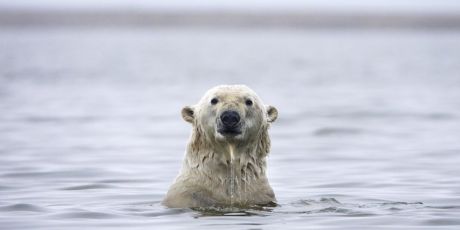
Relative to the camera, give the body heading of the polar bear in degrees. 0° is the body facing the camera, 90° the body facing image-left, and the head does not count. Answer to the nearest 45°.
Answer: approximately 0°
